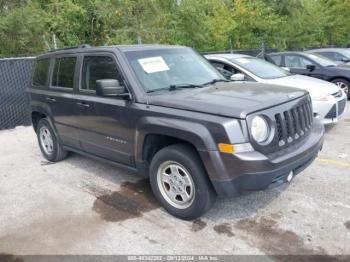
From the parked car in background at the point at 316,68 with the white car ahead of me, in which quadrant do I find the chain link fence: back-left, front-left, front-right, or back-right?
front-right

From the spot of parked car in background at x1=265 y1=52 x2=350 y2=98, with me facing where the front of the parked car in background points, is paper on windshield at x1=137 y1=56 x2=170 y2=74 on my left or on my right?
on my right

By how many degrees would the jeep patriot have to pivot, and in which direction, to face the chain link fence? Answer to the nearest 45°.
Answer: approximately 180°

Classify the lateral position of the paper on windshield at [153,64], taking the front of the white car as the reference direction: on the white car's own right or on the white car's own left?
on the white car's own right

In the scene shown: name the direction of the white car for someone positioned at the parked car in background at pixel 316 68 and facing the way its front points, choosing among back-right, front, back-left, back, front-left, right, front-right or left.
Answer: front-right

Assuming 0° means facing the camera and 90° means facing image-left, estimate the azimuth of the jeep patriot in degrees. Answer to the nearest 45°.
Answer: approximately 315°

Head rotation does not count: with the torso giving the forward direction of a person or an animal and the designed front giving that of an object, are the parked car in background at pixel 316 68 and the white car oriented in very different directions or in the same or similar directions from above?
same or similar directions

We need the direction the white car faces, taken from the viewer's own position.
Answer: facing the viewer and to the right of the viewer

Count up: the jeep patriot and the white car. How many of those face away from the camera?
0

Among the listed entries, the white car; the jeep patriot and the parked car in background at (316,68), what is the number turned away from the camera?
0

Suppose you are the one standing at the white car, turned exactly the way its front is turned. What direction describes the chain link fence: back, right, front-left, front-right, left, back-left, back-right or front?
back-right

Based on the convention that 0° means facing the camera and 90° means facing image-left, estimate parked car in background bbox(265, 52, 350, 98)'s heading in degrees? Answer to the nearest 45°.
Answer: approximately 315°

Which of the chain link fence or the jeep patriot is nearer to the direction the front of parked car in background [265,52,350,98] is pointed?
the jeep patriot

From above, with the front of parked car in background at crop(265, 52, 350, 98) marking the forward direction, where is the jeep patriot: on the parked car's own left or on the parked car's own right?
on the parked car's own right
